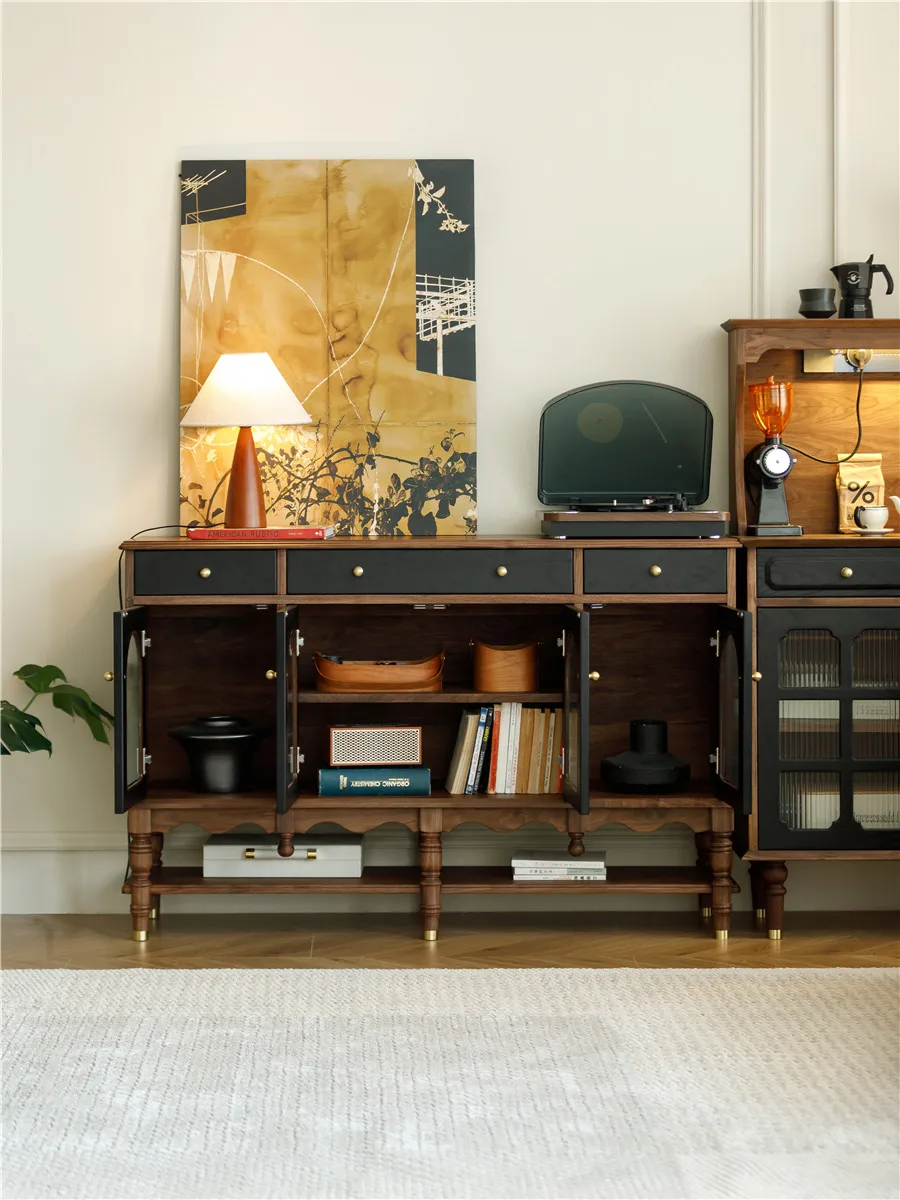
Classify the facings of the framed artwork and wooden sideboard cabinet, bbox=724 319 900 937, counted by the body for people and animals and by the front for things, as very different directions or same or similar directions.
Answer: same or similar directions

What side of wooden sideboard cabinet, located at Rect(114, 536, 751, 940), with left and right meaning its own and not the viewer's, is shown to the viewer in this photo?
front

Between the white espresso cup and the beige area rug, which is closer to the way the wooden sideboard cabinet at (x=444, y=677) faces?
the beige area rug

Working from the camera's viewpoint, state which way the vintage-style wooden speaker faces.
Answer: facing the viewer

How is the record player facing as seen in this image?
toward the camera

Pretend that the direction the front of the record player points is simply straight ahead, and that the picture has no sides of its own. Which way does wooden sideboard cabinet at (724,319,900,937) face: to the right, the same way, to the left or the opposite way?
the same way

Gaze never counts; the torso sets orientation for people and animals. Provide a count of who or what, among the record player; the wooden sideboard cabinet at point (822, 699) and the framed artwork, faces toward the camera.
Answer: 3

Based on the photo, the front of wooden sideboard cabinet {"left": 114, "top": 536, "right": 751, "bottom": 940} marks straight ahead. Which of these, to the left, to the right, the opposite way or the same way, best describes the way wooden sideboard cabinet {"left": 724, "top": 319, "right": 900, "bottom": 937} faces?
the same way

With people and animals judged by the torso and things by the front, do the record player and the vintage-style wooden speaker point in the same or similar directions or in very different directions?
same or similar directions

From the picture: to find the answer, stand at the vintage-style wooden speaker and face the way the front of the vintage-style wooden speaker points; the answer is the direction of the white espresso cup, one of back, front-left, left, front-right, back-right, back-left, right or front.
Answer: left
